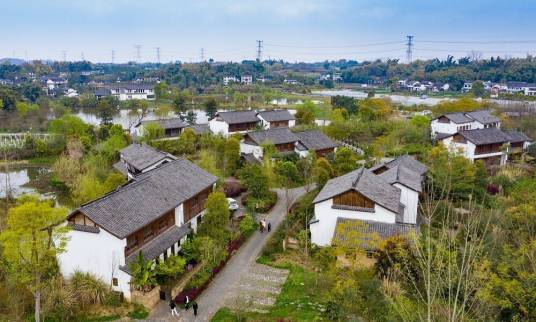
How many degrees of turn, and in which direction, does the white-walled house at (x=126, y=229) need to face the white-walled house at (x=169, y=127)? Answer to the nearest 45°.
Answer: approximately 135° to its left

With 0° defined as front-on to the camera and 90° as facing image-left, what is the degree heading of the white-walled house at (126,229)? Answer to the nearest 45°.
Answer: approximately 315°

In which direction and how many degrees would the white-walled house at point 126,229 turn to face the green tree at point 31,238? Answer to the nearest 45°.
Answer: approximately 90° to its right

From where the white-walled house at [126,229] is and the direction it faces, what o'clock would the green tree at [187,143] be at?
The green tree is roughly at 8 o'clock from the white-walled house.

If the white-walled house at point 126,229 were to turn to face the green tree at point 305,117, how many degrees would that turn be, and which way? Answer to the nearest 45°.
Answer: approximately 90° to its left

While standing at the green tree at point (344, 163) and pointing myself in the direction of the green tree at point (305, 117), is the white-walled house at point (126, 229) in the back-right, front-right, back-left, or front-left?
back-left

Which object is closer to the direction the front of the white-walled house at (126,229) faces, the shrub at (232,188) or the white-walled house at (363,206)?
the white-walled house

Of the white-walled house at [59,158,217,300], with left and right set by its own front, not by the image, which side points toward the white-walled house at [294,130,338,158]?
left

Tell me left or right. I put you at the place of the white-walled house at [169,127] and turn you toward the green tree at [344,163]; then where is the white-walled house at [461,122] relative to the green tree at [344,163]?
left

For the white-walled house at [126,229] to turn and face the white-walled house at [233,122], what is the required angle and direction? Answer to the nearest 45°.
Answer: approximately 135° to its left
